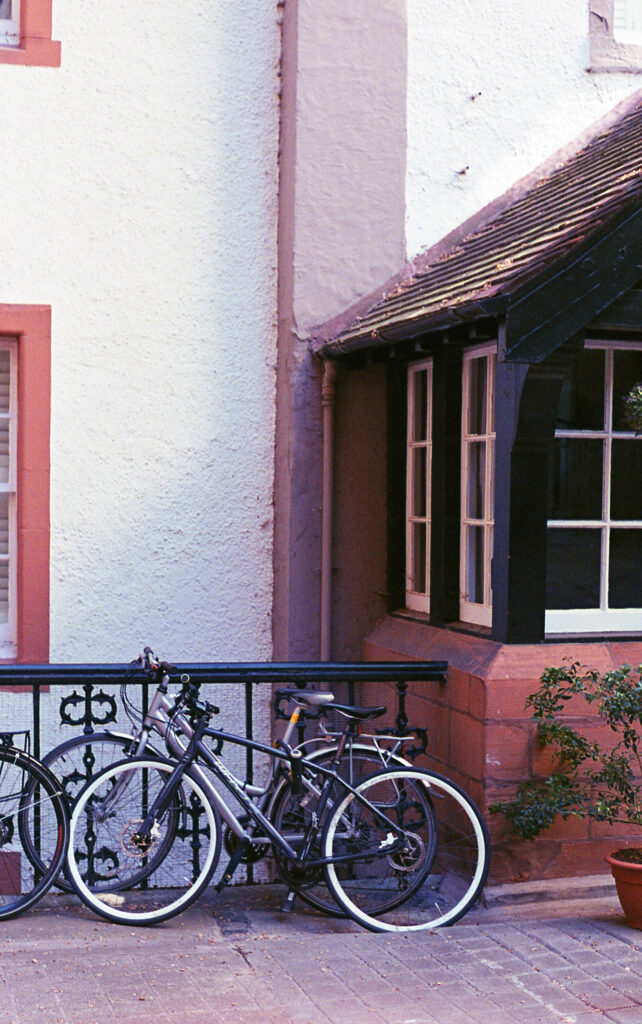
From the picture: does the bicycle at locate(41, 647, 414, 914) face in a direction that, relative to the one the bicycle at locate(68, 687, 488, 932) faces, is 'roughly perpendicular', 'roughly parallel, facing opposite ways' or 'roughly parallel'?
roughly parallel

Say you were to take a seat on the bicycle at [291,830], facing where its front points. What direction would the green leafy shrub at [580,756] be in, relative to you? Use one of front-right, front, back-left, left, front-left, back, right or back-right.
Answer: back

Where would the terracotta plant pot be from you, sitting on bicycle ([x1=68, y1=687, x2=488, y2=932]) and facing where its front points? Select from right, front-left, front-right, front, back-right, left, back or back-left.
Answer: back

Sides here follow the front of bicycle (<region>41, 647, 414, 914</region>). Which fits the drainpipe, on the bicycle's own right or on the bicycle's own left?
on the bicycle's own right

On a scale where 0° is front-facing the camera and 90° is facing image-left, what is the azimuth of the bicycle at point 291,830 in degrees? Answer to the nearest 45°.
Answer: approximately 90°

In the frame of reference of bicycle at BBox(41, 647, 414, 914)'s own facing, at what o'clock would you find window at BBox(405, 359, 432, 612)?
The window is roughly at 4 o'clock from the bicycle.

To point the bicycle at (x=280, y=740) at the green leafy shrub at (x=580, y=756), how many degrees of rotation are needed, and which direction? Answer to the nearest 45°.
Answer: approximately 180°

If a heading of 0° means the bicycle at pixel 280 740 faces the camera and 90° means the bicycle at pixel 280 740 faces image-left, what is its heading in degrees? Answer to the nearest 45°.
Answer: approximately 90°

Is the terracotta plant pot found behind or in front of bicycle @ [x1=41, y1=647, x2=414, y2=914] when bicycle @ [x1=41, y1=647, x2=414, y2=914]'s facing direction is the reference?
behind
